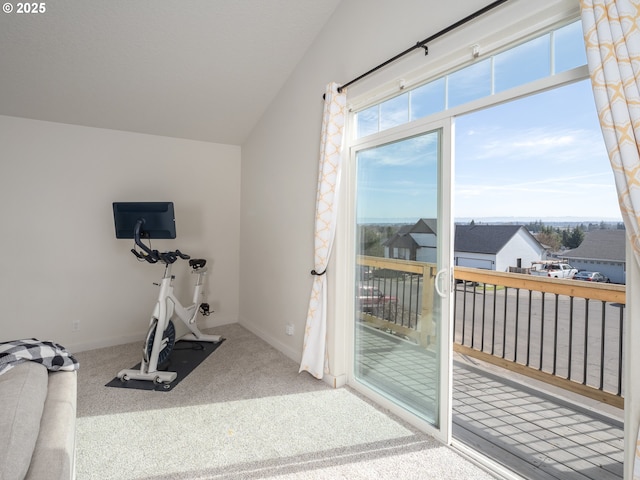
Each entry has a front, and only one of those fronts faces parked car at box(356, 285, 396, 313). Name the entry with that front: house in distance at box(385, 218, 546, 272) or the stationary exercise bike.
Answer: the house in distance

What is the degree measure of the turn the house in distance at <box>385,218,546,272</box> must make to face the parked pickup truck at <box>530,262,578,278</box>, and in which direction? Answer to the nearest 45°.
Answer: approximately 90° to its left

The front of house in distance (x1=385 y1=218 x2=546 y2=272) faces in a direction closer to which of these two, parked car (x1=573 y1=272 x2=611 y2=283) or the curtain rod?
the curtain rod

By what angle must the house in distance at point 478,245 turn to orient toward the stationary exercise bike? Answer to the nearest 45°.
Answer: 0° — it already faces it
